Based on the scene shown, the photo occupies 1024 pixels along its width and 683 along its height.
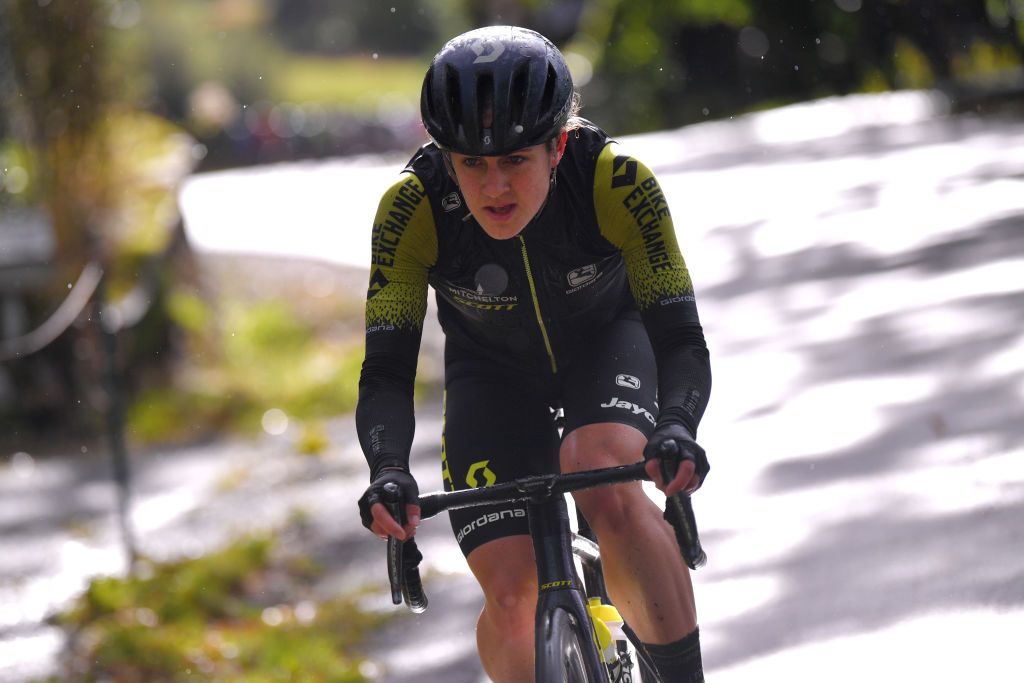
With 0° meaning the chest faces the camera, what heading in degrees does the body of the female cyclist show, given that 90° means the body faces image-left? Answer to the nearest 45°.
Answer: approximately 0°

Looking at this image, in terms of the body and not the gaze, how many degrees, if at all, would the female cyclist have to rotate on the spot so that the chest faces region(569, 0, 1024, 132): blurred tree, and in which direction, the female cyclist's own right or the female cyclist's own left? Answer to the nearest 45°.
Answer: approximately 180°

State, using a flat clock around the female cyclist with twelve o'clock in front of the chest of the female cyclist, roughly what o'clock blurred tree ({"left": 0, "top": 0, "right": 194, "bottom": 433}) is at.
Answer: The blurred tree is roughly at 5 o'clock from the female cyclist.
